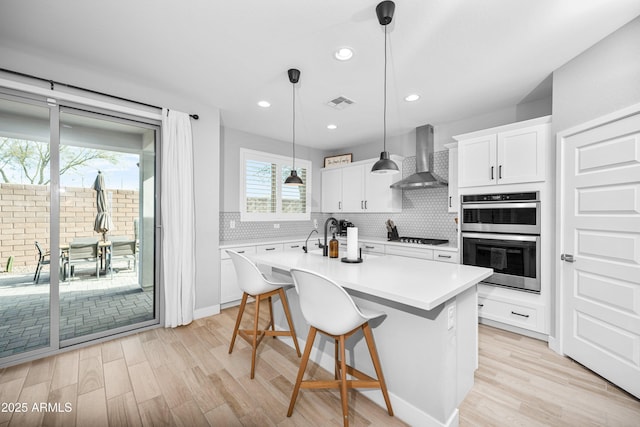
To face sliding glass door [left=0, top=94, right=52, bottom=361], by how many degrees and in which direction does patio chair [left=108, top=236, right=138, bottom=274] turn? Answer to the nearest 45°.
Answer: approximately 90° to its left

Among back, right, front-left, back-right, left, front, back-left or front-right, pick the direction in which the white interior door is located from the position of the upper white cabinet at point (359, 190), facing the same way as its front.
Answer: left

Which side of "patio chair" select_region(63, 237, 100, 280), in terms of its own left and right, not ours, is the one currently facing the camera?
back

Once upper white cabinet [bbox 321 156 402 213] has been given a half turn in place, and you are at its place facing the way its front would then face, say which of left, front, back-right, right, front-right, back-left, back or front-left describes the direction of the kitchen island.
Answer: back-right

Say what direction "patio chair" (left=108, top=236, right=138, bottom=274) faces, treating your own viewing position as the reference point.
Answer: facing away from the viewer and to the left of the viewer

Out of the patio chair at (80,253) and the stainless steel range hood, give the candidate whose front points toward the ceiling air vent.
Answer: the stainless steel range hood

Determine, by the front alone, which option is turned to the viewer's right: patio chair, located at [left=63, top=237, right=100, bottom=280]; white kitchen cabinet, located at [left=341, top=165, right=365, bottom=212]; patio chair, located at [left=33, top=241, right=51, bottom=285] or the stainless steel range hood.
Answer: patio chair, located at [left=33, top=241, right=51, bottom=285]

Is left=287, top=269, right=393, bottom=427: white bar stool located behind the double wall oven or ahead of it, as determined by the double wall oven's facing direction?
ahead

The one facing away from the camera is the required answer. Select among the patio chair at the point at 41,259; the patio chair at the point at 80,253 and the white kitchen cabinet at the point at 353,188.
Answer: the patio chair at the point at 80,253

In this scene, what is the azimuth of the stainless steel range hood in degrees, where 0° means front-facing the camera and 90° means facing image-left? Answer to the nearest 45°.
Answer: approximately 45°

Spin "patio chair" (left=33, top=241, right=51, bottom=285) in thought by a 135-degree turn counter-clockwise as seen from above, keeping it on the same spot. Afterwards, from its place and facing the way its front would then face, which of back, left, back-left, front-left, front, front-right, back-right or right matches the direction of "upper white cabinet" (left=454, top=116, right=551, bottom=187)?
back

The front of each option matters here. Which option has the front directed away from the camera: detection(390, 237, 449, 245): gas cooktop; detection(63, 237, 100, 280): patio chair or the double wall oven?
the patio chair

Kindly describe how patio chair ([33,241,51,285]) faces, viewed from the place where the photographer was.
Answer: facing to the right of the viewer

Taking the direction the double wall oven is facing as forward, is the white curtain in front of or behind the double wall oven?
in front

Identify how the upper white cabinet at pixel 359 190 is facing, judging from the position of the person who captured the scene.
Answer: facing the viewer and to the left of the viewer

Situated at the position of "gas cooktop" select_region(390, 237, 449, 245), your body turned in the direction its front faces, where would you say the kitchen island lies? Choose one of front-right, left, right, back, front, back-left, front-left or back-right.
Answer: front-left
